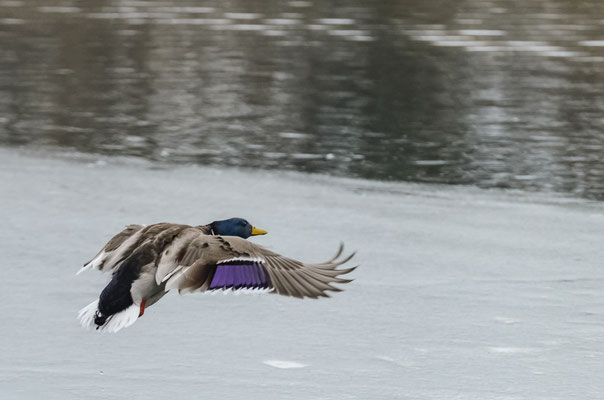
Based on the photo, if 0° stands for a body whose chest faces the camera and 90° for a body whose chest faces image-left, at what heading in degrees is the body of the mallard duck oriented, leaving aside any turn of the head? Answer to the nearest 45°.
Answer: approximately 225°
